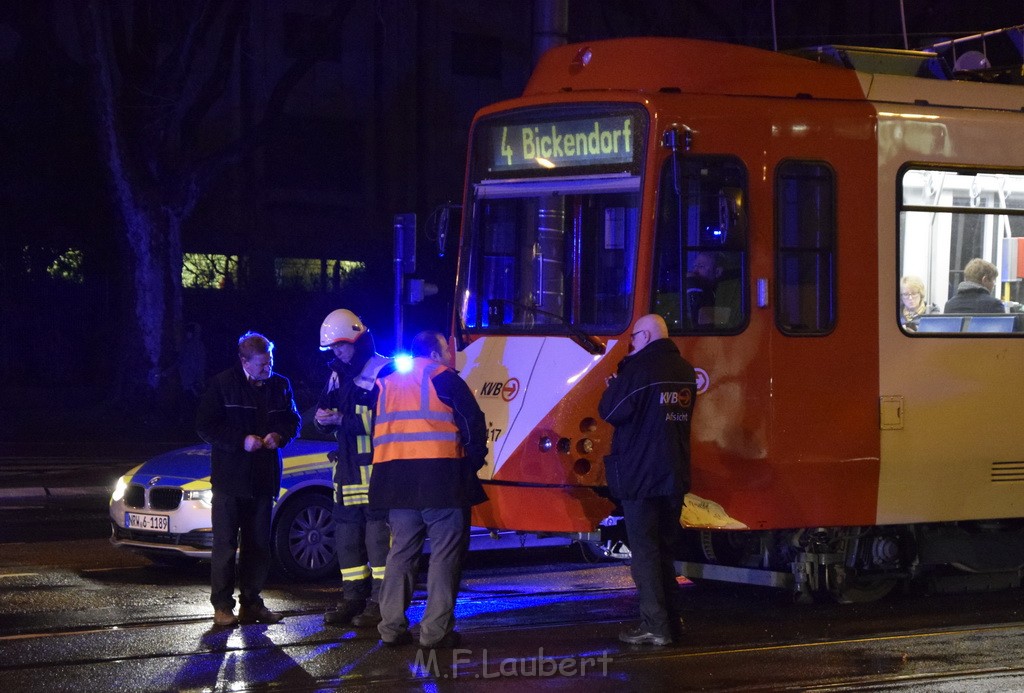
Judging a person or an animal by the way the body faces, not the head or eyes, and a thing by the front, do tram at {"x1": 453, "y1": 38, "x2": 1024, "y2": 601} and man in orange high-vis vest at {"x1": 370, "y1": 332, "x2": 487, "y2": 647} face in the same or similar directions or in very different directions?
very different directions

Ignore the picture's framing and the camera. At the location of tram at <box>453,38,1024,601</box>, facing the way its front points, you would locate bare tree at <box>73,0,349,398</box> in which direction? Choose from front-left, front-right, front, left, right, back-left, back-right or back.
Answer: right

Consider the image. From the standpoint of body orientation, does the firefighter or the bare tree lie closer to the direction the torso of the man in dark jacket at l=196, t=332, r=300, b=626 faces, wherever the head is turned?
the firefighter

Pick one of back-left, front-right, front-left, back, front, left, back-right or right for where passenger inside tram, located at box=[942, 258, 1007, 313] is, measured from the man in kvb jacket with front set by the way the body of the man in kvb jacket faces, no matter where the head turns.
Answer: right

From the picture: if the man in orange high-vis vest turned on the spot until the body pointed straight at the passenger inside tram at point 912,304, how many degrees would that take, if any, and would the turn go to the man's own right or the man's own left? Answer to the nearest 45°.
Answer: approximately 45° to the man's own right

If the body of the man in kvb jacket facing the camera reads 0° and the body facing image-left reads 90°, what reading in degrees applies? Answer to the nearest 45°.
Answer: approximately 135°

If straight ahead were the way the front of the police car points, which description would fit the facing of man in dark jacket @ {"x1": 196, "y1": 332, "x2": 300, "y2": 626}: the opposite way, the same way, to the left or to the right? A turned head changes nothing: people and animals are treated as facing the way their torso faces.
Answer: to the left

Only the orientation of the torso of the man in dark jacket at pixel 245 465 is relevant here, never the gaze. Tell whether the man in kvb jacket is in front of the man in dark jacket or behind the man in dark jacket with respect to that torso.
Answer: in front

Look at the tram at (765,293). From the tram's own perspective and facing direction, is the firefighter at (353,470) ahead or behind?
ahead

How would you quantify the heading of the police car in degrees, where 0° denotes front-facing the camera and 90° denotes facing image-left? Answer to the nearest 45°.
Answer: approximately 45°

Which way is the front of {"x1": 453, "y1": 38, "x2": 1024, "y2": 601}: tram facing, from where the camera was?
facing the viewer and to the left of the viewer

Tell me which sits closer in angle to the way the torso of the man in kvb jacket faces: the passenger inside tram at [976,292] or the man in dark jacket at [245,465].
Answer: the man in dark jacket

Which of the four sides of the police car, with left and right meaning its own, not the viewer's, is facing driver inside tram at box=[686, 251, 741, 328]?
left

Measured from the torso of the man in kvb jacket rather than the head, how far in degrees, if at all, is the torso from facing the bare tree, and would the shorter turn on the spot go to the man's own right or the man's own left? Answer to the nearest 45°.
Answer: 0° — they already face it

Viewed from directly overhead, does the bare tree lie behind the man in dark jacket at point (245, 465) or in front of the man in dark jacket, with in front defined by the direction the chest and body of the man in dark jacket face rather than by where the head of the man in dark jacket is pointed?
behind
